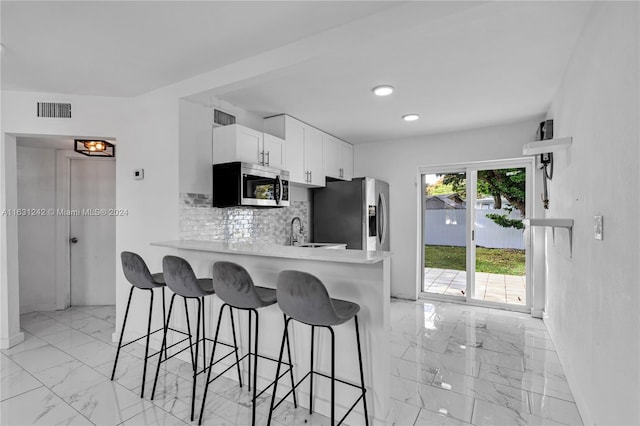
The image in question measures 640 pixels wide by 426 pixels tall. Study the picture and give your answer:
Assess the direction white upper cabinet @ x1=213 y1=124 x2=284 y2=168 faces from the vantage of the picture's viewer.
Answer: facing the viewer and to the right of the viewer

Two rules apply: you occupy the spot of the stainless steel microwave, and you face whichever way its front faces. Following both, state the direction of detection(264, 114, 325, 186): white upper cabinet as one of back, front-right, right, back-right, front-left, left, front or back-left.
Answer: left

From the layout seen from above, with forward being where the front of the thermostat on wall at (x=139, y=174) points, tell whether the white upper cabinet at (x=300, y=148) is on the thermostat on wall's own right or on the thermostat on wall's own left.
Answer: on the thermostat on wall's own left

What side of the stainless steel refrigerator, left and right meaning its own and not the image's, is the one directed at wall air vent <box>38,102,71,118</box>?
right

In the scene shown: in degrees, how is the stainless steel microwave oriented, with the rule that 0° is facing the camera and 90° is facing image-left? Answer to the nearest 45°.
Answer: approximately 315°
